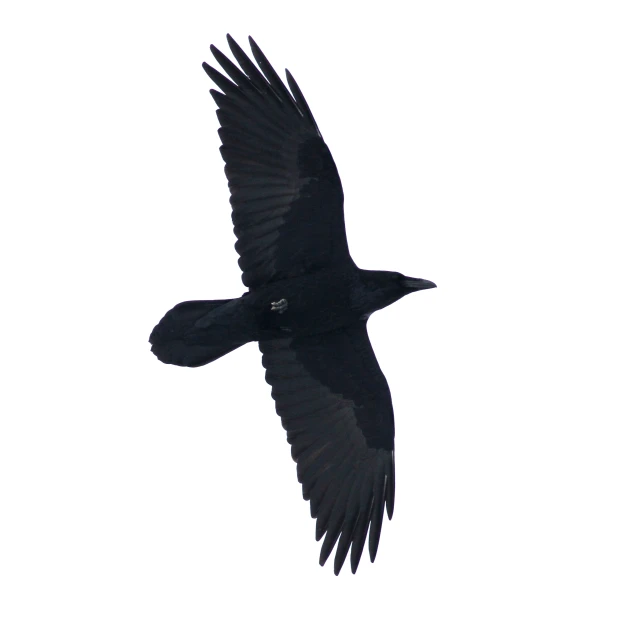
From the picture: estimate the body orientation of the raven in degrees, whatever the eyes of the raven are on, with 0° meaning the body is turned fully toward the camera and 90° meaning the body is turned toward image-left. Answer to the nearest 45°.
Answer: approximately 270°
